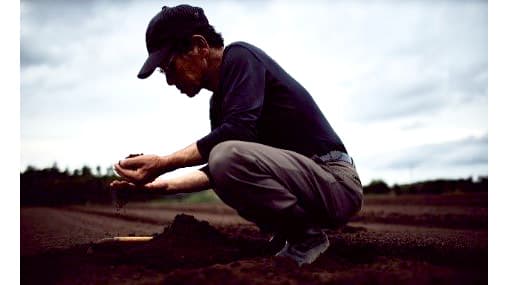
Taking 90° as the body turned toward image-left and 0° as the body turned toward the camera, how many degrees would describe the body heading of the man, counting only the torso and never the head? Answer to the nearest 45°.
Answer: approximately 90°
